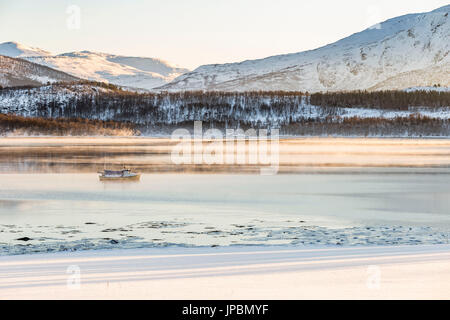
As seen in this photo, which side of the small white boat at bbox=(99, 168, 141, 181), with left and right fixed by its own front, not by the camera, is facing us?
right
